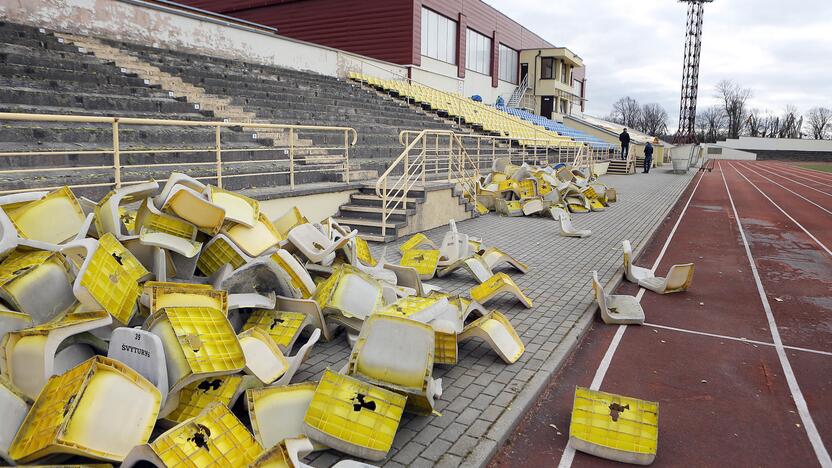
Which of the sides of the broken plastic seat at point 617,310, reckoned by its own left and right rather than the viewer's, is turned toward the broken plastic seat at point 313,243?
back

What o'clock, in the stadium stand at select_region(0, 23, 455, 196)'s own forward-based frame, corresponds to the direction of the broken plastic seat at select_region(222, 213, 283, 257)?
The broken plastic seat is roughly at 1 o'clock from the stadium stand.

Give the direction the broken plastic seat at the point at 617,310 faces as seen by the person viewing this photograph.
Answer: facing to the right of the viewer

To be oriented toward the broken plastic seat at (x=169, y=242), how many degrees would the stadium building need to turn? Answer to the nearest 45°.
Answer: approximately 45° to its right

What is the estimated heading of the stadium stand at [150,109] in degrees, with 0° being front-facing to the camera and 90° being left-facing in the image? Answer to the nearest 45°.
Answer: approximately 315°

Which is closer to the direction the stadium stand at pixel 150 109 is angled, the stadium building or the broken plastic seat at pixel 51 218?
the broken plastic seat

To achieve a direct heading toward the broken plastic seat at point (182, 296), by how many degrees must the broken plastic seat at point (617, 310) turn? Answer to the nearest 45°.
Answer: approximately 135° to its right

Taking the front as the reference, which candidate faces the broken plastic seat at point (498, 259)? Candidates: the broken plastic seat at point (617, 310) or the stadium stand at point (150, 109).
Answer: the stadium stand
